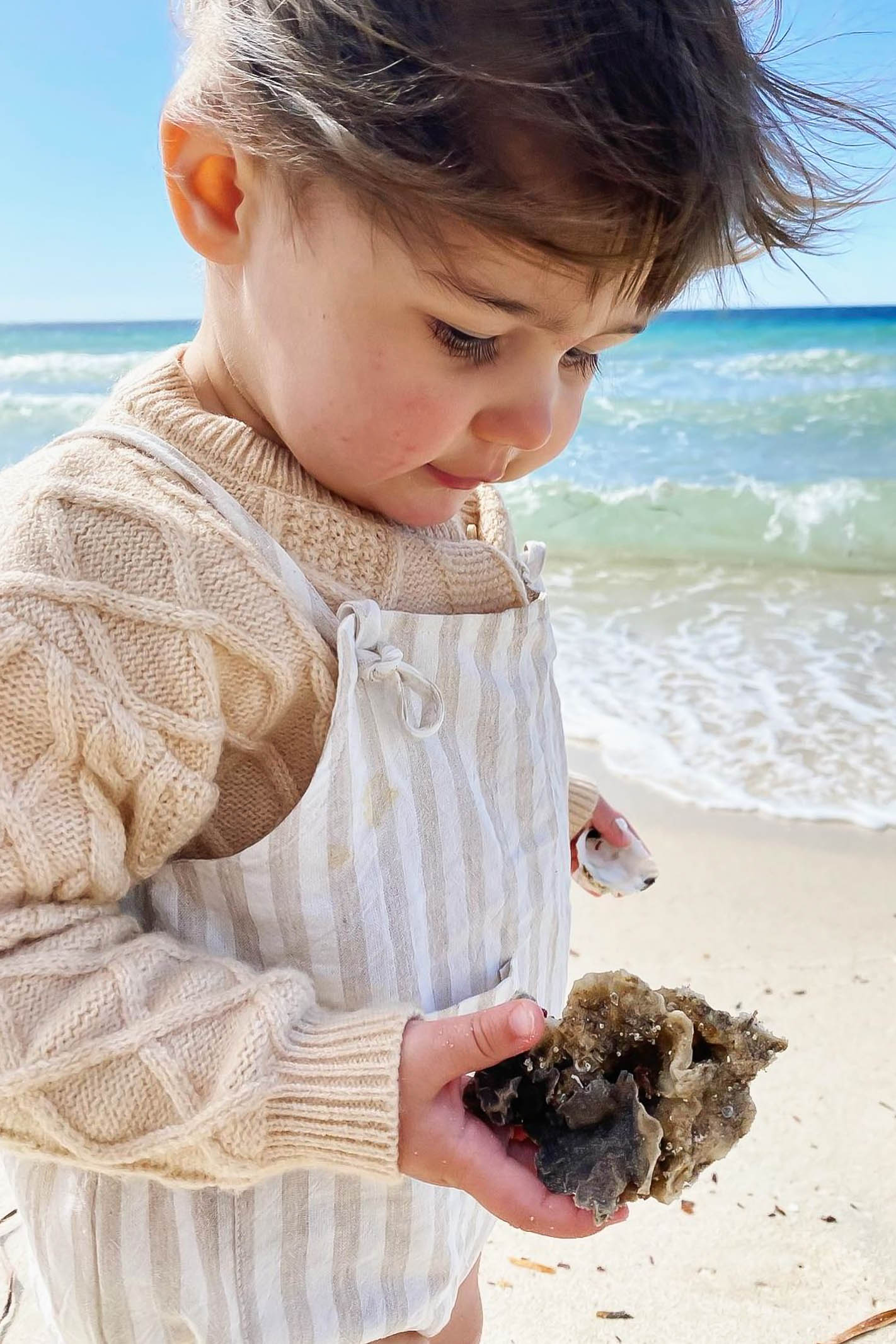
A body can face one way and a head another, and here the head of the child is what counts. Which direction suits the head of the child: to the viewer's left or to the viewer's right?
to the viewer's right
